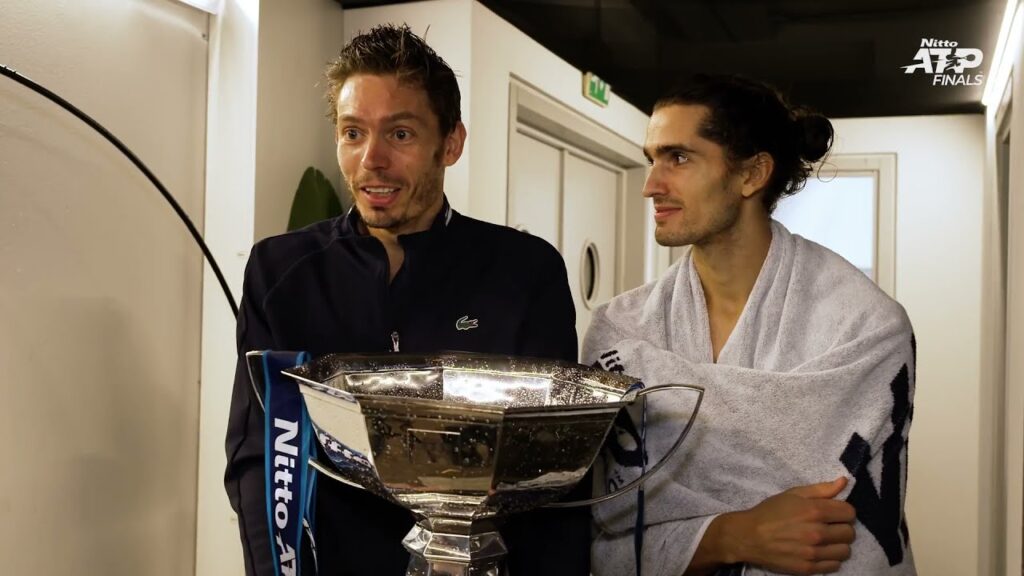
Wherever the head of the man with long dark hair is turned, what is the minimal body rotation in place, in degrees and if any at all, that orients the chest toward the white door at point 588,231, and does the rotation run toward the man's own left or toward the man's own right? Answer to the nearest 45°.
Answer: approximately 135° to the man's own right

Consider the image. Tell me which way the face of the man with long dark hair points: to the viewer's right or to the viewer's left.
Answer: to the viewer's left

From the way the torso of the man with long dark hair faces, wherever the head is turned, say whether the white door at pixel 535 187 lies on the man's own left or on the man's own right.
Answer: on the man's own right

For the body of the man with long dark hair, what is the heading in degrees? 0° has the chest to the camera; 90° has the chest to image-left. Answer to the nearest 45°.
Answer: approximately 45°
